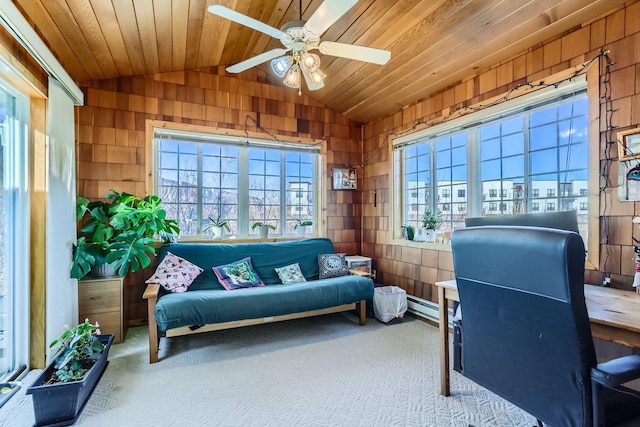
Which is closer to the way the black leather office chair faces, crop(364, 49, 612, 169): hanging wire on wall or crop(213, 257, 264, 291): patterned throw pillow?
the hanging wire on wall

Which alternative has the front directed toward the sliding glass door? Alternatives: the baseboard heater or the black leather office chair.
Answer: the baseboard heater

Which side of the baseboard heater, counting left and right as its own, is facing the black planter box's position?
front

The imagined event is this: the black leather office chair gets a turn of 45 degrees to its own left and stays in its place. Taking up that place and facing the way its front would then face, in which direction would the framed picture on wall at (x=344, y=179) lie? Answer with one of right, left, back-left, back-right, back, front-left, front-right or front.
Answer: front-left

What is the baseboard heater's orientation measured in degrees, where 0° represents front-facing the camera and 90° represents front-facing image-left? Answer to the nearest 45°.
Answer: approximately 45°

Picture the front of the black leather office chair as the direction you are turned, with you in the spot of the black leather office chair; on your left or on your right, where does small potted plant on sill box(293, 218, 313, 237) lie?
on your left

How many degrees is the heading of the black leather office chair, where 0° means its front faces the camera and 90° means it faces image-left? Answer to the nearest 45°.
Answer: approximately 225°

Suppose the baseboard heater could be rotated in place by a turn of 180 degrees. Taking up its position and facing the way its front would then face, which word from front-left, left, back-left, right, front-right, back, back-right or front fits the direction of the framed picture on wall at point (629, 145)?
right

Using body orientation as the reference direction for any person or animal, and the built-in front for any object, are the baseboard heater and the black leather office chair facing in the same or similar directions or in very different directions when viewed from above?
very different directions

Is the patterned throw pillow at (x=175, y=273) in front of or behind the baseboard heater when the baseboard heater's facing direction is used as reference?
in front

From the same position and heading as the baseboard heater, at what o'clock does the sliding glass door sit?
The sliding glass door is roughly at 12 o'clock from the baseboard heater.

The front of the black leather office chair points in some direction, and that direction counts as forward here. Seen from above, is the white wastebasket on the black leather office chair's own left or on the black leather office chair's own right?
on the black leather office chair's own left

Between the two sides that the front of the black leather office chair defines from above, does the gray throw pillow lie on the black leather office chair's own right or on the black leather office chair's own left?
on the black leather office chair's own left
